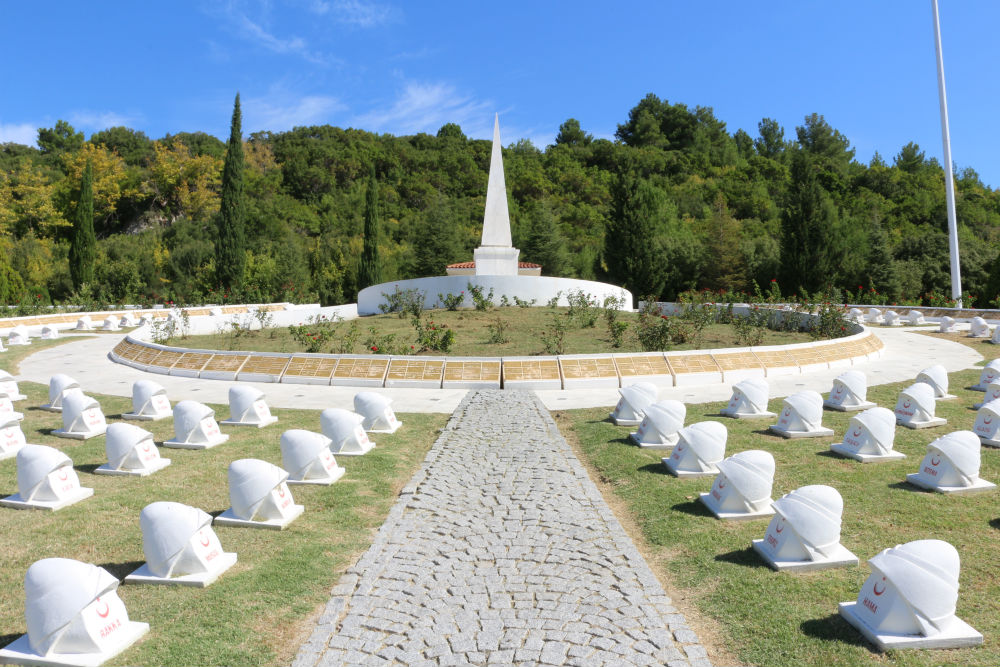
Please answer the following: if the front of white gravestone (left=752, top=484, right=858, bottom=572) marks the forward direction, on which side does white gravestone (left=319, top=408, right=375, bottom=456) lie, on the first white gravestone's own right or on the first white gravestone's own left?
on the first white gravestone's own right

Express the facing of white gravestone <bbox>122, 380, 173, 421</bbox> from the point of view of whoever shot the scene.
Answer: facing the viewer and to the right of the viewer

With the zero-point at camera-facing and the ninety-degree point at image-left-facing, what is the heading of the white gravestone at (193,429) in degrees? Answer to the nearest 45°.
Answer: approximately 315°

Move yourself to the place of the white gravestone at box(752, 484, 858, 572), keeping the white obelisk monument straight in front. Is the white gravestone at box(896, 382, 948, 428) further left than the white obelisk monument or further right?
right

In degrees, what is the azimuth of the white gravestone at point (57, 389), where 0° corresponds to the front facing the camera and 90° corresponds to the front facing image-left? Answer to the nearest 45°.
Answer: approximately 315°

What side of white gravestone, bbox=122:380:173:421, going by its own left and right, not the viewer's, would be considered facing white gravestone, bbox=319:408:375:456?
front

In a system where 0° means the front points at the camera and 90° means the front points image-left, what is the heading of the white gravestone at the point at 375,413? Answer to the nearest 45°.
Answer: approximately 315°

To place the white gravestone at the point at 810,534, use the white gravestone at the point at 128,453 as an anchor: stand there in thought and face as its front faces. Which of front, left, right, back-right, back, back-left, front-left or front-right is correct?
front

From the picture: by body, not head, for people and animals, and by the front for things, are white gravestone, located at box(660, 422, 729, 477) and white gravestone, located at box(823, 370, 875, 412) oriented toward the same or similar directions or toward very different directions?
same or similar directions

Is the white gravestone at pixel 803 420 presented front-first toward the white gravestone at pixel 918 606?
no

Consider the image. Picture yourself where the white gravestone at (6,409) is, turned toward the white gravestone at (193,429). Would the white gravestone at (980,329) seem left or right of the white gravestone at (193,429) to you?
left

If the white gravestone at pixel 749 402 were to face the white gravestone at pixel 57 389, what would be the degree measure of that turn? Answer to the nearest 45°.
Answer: approximately 45° to its right

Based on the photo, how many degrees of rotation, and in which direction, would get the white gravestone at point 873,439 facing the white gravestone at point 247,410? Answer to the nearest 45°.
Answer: approximately 45° to its right

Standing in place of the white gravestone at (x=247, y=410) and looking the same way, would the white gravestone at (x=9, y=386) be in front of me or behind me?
behind

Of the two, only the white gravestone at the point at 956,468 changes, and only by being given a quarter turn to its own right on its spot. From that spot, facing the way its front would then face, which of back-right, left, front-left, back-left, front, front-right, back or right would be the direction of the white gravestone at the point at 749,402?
front

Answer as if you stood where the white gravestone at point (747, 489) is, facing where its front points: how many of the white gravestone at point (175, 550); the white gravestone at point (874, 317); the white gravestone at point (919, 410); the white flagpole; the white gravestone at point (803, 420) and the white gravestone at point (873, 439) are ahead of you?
1

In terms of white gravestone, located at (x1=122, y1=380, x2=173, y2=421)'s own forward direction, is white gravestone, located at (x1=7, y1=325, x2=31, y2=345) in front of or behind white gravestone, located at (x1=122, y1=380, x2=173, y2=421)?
behind

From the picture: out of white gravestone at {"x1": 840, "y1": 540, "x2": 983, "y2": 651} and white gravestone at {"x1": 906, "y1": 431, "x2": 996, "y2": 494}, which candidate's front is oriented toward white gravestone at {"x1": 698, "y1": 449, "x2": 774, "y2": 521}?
white gravestone at {"x1": 906, "y1": 431, "x2": 996, "y2": 494}
